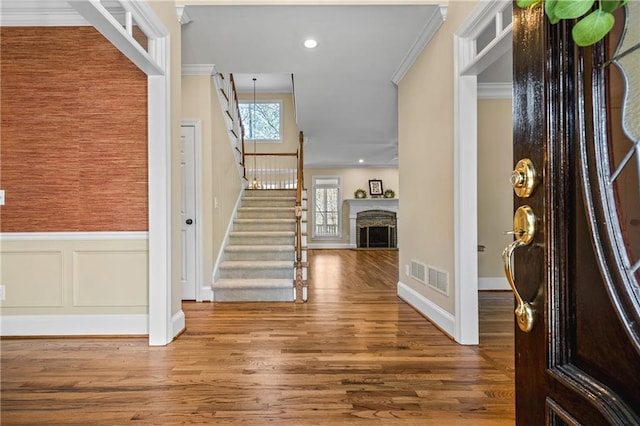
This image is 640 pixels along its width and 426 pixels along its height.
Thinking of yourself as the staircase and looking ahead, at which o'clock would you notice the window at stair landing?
The window at stair landing is roughly at 6 o'clock from the staircase.

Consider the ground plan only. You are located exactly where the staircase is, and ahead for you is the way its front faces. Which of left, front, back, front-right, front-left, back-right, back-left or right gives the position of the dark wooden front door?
front

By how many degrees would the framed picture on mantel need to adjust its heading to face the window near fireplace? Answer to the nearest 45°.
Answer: approximately 90° to its right

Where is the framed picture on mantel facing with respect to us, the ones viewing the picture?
facing the viewer

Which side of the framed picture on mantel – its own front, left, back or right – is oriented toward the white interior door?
front

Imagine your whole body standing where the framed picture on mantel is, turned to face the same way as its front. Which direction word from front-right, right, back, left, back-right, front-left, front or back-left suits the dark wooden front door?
front

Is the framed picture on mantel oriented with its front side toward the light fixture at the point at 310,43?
yes

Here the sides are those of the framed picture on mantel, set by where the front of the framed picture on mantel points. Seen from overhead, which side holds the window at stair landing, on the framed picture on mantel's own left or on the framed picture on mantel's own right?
on the framed picture on mantel's own right

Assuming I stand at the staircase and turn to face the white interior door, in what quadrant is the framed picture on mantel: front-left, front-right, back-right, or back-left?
back-right

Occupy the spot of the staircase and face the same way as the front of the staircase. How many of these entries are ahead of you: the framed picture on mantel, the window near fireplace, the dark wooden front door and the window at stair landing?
1

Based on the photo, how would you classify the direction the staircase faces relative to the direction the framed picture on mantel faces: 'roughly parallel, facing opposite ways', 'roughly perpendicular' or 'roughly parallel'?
roughly parallel

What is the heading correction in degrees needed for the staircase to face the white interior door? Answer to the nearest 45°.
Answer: approximately 45° to its right

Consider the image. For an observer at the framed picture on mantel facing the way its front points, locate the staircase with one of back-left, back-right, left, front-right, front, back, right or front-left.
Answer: front

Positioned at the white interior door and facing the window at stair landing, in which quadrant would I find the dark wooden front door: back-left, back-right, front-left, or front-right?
back-right

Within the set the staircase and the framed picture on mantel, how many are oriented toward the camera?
2
